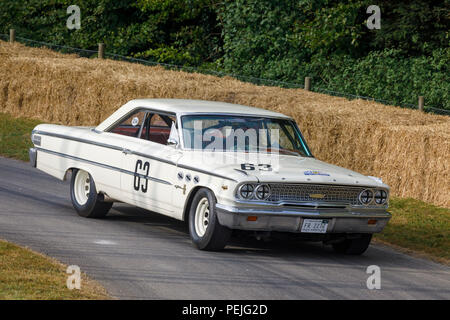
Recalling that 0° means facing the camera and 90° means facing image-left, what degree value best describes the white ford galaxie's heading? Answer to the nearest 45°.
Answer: approximately 315°
